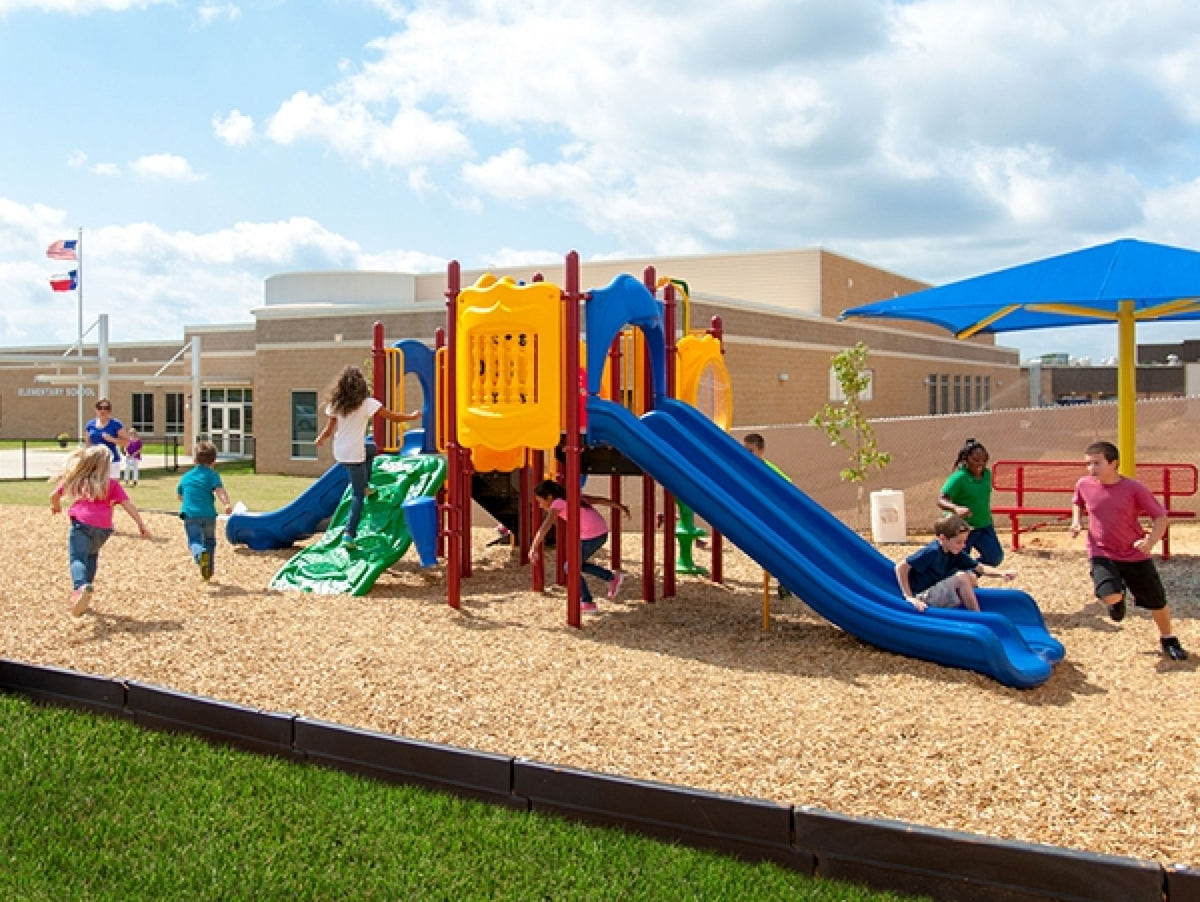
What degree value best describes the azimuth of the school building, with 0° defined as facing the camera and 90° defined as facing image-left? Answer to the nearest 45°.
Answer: approximately 45°

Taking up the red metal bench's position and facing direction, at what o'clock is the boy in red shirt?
The boy in red shirt is roughly at 12 o'clock from the red metal bench.

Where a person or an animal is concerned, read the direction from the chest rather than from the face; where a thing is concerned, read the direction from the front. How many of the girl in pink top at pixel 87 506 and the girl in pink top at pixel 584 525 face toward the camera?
0

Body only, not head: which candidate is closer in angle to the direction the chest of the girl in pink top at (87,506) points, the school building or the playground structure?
the school building

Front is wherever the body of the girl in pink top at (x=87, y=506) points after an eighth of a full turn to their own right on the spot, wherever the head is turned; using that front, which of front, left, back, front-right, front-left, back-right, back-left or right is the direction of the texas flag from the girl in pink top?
front-left

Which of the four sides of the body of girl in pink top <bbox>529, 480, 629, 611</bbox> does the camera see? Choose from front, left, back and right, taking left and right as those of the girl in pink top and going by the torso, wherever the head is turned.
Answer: left

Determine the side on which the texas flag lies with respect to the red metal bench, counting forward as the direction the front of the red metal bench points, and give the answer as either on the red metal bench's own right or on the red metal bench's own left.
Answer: on the red metal bench's own right

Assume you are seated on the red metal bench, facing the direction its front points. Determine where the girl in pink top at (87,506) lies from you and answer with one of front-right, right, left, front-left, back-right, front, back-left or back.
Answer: front-right

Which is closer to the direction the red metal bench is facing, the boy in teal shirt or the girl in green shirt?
the girl in green shirt

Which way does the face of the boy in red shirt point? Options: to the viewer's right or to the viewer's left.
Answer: to the viewer's left

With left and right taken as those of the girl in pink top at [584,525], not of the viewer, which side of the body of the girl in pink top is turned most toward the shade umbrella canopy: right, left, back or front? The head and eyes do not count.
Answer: back

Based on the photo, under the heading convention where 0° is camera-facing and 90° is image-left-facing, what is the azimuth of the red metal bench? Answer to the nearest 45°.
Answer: approximately 0°

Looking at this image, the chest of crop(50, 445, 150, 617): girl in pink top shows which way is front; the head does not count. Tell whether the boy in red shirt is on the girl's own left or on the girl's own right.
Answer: on the girl's own right

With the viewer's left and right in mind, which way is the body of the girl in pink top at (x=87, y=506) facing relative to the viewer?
facing away from the viewer

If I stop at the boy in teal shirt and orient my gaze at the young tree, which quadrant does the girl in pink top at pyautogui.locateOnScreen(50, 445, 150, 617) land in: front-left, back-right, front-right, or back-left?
back-right

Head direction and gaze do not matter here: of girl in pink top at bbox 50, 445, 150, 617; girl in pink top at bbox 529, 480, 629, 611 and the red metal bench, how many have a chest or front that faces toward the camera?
1

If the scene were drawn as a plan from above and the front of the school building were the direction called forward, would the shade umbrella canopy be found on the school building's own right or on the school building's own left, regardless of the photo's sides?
on the school building's own left

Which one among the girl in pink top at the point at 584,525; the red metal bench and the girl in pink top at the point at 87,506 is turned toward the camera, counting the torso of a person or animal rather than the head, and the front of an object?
the red metal bench
